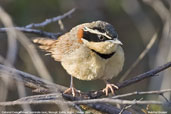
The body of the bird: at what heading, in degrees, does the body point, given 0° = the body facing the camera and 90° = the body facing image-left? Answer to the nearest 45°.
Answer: approximately 315°
